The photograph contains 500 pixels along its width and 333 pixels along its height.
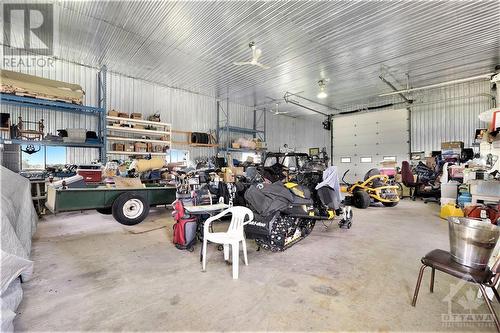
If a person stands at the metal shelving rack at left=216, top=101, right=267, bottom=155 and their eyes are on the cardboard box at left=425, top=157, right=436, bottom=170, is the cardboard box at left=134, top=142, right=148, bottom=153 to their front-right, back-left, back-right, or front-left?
back-right

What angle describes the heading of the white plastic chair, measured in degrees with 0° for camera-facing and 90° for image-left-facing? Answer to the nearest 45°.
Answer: approximately 45°

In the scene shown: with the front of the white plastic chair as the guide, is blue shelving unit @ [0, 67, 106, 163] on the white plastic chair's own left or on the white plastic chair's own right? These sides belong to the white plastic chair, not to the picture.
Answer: on the white plastic chair's own right

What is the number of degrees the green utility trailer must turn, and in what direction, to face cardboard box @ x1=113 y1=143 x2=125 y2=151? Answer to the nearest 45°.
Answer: approximately 90° to its left

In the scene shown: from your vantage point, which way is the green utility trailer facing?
to the viewer's right

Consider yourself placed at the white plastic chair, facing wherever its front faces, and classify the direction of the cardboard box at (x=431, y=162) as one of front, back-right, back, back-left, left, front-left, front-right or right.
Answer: back
